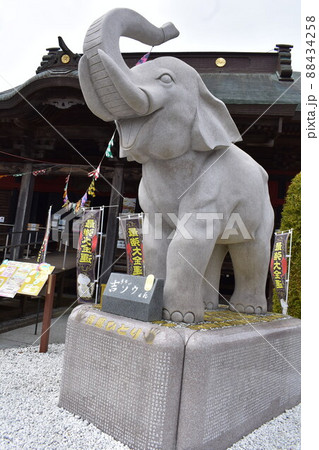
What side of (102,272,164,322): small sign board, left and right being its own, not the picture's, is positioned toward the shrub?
back

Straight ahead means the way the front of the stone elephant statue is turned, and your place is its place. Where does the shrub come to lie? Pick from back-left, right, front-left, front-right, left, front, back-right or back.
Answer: back

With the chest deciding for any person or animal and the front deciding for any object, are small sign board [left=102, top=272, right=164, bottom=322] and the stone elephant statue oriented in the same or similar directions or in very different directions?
same or similar directions

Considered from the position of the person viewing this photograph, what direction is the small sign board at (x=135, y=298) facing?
facing the viewer and to the left of the viewer

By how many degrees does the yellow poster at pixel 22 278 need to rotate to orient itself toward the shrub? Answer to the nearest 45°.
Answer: approximately 90° to its left

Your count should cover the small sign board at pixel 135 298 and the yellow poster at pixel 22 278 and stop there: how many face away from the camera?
0

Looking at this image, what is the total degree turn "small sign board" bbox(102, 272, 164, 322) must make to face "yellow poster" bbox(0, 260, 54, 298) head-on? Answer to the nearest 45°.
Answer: approximately 90° to its right

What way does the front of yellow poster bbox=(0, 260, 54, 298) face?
toward the camera

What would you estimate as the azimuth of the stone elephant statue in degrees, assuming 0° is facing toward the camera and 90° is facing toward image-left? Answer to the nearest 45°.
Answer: approximately 45°

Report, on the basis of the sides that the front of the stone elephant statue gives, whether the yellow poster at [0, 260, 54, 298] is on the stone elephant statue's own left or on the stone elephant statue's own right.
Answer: on the stone elephant statue's own right

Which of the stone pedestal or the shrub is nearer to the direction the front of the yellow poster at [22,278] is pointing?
the stone pedestal

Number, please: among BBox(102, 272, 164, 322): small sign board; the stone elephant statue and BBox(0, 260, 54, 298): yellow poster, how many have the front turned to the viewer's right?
0
